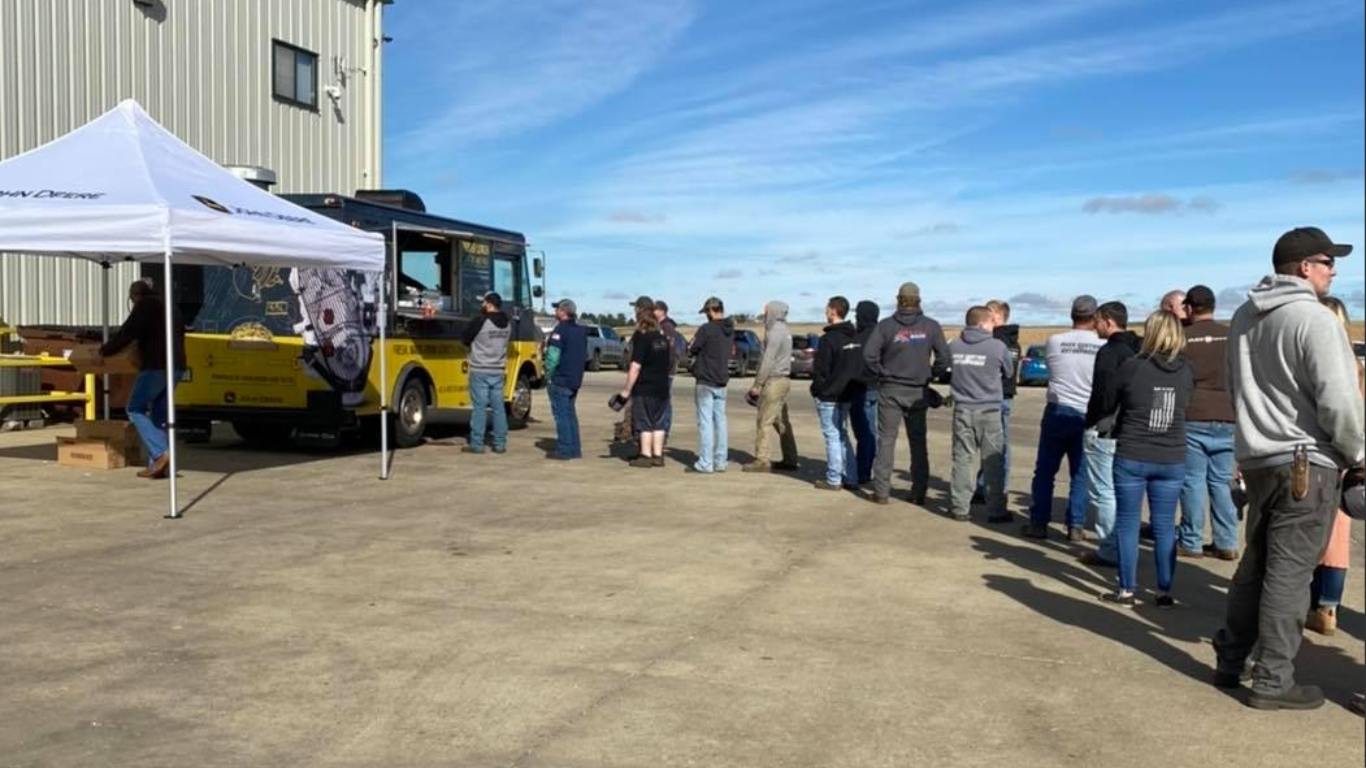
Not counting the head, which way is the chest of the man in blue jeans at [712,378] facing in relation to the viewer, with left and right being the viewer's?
facing away from the viewer and to the left of the viewer

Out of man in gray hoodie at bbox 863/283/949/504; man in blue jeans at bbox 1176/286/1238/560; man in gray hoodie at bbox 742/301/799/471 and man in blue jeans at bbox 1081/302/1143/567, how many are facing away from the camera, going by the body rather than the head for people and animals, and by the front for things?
2

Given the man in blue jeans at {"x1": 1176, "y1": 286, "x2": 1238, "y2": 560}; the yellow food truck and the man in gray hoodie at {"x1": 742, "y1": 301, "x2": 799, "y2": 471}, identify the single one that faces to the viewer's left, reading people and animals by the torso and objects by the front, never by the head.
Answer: the man in gray hoodie

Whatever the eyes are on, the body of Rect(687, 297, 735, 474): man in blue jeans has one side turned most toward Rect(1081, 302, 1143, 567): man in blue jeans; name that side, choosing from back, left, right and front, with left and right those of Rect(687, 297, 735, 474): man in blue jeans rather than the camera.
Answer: back

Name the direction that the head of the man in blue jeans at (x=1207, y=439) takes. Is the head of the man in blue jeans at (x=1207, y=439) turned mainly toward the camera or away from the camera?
away from the camera

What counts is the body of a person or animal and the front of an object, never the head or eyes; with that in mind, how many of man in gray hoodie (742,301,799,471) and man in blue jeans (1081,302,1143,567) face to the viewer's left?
2

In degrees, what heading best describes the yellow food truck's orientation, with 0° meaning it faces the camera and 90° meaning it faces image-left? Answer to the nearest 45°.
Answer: approximately 225°

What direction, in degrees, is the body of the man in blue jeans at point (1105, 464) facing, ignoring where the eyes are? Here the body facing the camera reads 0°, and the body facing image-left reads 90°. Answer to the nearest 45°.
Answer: approximately 90°

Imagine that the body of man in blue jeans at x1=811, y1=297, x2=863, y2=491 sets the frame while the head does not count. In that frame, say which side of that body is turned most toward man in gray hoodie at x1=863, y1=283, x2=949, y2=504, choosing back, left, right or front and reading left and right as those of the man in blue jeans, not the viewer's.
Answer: back

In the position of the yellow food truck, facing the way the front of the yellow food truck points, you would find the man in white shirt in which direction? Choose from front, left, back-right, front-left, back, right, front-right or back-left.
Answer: right

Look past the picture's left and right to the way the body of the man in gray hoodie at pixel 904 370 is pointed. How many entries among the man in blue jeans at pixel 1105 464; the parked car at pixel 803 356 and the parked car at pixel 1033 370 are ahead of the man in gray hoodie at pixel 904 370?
2

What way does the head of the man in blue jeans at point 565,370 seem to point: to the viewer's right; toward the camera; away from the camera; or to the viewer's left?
to the viewer's left

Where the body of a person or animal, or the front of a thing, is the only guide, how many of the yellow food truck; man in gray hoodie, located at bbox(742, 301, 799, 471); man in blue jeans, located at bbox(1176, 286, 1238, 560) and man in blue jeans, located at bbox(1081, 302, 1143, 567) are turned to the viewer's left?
2

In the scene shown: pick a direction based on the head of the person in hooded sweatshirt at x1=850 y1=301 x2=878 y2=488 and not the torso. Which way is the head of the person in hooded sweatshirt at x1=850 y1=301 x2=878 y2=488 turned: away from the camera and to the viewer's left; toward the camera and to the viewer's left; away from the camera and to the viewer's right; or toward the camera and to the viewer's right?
away from the camera and to the viewer's left
